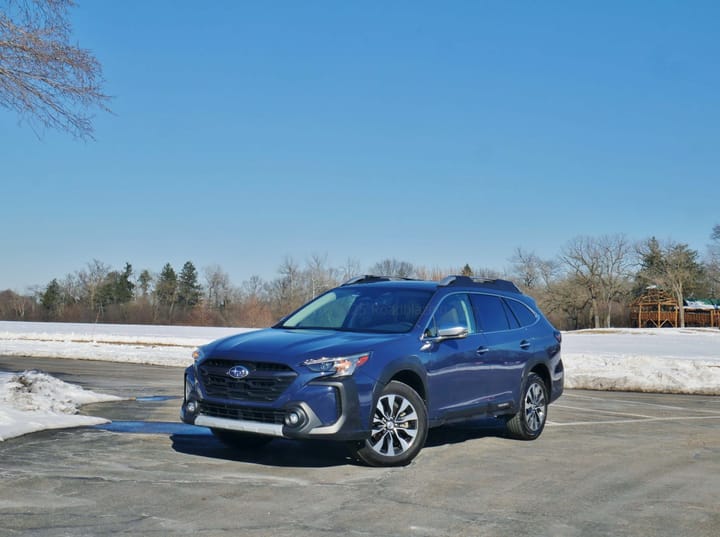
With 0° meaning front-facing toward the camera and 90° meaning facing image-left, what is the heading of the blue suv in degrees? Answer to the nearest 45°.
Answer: approximately 45°
